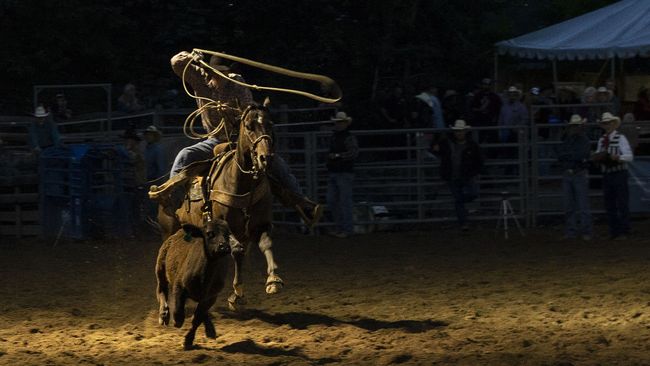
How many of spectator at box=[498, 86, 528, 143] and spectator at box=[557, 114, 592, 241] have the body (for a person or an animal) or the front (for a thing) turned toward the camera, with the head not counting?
2

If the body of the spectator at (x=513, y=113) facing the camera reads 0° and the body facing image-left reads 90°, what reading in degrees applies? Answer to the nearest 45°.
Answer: approximately 0°

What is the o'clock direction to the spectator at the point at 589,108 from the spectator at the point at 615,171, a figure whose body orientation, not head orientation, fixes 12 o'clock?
the spectator at the point at 589,108 is roughly at 4 o'clock from the spectator at the point at 615,171.

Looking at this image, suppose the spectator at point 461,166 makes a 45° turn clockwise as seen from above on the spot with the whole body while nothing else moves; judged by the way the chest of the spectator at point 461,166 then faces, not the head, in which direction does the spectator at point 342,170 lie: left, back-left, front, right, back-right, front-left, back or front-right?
front-right

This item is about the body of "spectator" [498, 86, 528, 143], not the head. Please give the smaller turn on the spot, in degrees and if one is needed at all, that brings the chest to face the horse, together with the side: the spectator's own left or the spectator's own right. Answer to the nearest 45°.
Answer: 0° — they already face it

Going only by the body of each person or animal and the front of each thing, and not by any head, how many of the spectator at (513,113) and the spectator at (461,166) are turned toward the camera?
2

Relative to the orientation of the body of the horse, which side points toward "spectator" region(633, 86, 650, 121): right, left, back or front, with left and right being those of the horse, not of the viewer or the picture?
left

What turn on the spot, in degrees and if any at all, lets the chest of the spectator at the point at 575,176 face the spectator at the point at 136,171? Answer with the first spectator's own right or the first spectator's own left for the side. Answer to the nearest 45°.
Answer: approximately 90° to the first spectator's own right

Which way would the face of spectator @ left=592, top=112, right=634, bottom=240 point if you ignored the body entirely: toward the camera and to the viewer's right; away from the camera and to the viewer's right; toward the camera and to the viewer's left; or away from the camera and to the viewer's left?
toward the camera and to the viewer's left

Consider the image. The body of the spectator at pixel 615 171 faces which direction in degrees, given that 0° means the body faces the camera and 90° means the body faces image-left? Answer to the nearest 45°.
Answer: approximately 45°

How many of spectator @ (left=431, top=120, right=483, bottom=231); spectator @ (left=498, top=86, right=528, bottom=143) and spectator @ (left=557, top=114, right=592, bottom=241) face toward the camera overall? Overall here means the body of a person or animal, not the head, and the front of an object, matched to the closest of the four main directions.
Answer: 3
